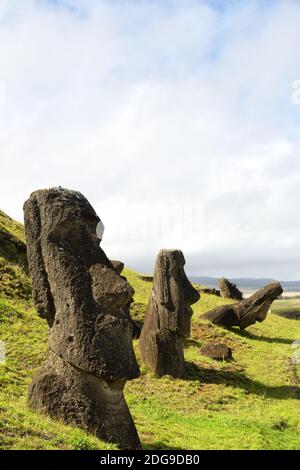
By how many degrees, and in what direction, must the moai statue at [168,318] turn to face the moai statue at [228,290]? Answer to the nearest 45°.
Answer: approximately 90° to its left

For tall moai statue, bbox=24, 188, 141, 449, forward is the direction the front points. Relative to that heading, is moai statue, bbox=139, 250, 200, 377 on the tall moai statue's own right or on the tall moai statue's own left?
on the tall moai statue's own left

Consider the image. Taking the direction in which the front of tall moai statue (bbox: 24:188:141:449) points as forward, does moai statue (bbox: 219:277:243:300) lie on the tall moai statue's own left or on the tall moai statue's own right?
on the tall moai statue's own left

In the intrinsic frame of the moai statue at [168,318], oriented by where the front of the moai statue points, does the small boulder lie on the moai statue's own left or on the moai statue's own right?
on the moai statue's own left

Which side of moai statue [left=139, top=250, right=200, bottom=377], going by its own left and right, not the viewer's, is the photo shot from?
right

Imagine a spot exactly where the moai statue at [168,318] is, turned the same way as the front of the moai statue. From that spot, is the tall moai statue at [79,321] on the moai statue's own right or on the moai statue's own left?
on the moai statue's own right

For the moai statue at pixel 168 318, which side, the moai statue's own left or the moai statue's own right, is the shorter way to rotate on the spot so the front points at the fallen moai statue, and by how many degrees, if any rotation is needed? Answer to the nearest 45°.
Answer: approximately 45° to the moai statue's own left

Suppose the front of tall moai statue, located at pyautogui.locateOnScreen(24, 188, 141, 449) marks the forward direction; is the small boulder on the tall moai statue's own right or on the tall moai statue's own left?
on the tall moai statue's own left
